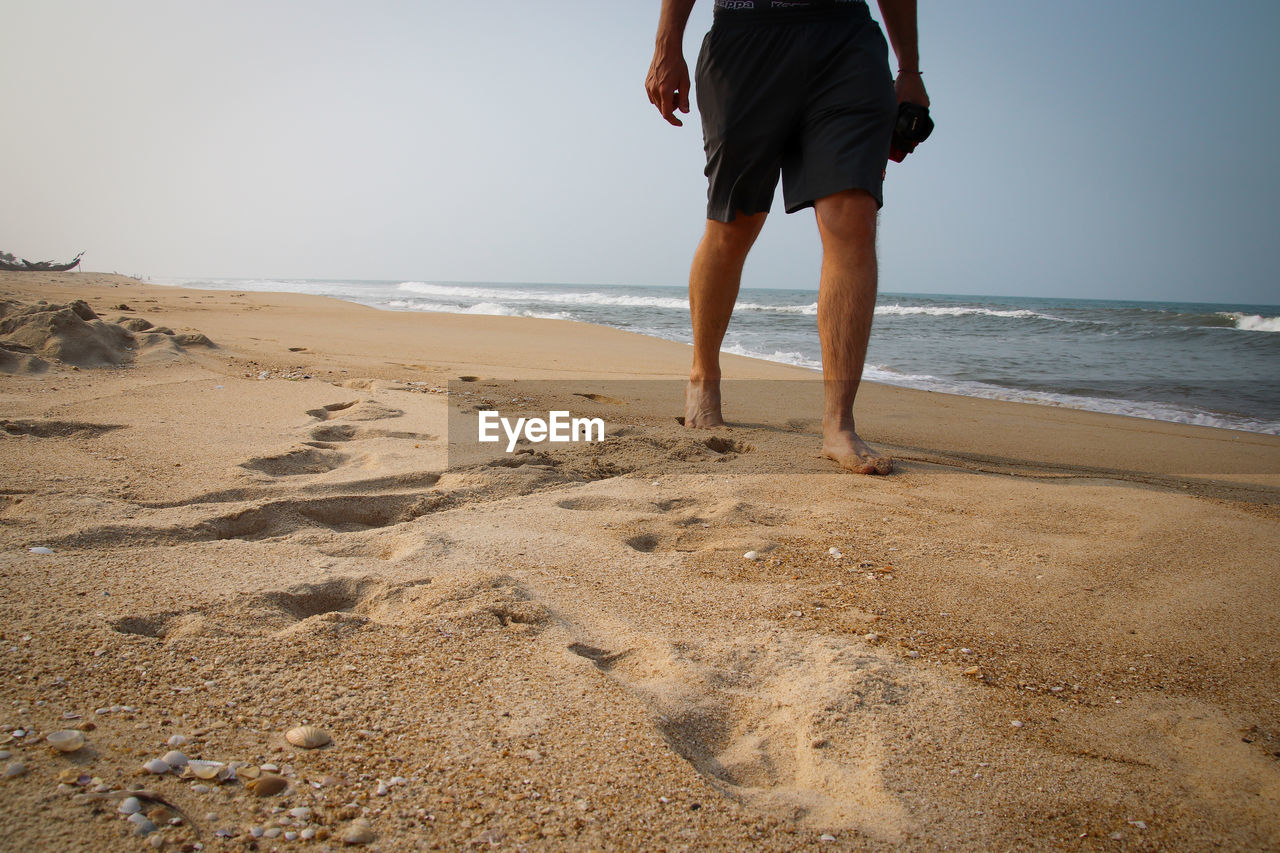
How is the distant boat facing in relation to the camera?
to the viewer's right

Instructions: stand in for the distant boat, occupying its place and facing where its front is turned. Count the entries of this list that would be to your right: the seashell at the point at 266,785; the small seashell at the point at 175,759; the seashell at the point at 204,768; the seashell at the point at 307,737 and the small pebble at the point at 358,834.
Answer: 5

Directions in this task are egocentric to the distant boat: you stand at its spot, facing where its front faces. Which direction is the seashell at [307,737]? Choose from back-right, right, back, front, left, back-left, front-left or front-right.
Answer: right

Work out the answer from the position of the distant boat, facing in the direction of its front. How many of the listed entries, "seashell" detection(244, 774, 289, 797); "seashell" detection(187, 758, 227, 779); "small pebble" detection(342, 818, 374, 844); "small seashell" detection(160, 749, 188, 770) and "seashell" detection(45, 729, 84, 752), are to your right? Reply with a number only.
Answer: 5

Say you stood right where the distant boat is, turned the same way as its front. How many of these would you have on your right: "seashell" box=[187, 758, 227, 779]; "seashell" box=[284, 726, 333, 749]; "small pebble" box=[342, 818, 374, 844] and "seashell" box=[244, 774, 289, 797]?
4

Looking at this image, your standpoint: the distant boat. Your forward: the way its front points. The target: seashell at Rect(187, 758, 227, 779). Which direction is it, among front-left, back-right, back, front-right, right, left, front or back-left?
right

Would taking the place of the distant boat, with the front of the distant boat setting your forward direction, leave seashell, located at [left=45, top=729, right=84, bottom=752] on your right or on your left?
on your right

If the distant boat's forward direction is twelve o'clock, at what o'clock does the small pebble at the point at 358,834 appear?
The small pebble is roughly at 3 o'clock from the distant boat.

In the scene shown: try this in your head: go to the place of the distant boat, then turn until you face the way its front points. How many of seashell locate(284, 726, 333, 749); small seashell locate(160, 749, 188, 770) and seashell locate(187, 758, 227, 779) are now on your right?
3

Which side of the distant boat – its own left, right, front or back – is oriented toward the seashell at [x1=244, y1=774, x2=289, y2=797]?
right
